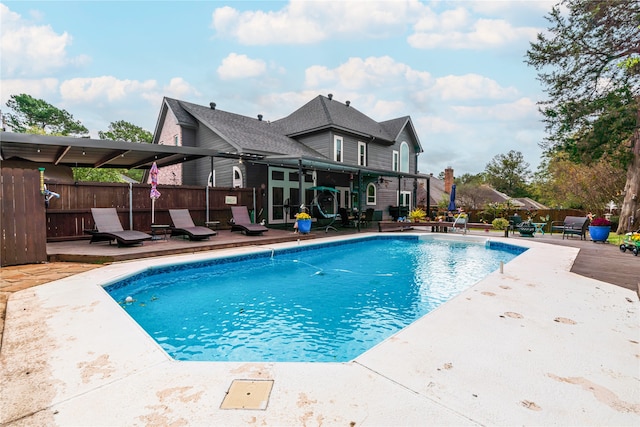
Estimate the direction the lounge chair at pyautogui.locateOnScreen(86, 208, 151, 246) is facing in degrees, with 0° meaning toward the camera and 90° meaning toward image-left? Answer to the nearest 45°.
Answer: approximately 315°

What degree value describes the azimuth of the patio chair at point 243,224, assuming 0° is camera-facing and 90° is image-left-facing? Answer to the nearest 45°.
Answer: approximately 315°

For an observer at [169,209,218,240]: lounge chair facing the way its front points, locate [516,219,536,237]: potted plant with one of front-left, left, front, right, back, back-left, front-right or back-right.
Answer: front-left

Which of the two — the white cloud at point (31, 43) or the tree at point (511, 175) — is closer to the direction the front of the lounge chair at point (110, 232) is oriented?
the tree

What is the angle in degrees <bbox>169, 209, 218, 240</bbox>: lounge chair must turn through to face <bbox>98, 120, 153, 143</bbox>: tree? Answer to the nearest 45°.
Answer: approximately 135° to its left

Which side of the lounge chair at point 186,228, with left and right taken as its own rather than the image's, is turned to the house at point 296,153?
left

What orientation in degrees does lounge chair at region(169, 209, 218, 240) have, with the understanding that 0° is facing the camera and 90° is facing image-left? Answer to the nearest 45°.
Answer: approximately 315°
